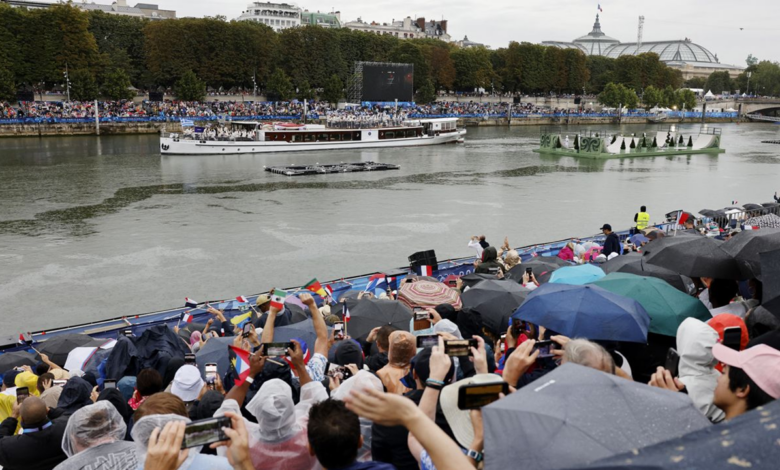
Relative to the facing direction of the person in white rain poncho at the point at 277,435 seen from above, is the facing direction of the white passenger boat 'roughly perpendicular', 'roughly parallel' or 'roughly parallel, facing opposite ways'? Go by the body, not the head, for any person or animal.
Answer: roughly perpendicular

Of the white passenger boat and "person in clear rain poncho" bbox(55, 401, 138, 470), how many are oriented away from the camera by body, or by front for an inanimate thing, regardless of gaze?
1

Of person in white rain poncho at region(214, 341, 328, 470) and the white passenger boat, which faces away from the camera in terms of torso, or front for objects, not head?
the person in white rain poncho

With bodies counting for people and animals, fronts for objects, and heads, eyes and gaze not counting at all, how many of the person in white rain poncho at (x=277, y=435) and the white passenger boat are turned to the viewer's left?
1

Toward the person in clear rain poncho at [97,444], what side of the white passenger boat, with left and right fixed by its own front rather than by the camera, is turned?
left

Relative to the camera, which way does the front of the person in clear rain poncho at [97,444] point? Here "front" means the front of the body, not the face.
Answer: away from the camera

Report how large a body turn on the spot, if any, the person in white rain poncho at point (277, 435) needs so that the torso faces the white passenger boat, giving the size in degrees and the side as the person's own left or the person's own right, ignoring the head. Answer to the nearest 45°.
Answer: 0° — they already face it

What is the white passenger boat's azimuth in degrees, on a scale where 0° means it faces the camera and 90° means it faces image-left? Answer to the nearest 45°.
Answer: approximately 90°

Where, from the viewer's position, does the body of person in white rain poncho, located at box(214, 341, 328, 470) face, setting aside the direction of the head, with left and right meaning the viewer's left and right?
facing away from the viewer

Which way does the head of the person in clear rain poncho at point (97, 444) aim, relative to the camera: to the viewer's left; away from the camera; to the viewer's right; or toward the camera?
away from the camera

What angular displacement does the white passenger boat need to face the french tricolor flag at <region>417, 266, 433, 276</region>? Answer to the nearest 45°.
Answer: approximately 90° to its left

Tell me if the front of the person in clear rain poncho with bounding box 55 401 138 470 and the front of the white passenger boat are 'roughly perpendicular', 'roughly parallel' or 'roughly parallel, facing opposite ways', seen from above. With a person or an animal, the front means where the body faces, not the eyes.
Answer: roughly perpendicular

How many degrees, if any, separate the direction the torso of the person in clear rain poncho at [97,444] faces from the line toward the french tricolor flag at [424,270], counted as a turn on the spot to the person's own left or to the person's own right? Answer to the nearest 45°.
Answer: approximately 45° to the person's own right

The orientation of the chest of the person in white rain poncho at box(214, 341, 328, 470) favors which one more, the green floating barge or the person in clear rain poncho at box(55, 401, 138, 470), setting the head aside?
the green floating barge
